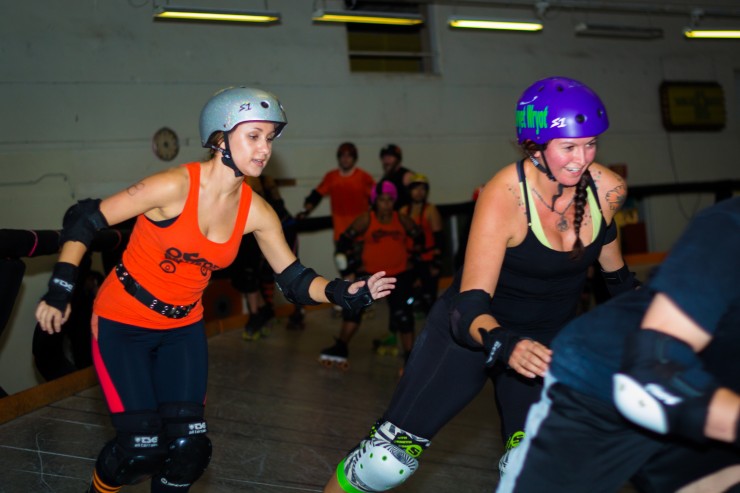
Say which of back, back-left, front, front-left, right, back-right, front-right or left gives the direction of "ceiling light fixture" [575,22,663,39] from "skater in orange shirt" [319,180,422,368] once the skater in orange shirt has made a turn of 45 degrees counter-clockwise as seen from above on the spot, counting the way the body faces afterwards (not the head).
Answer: left

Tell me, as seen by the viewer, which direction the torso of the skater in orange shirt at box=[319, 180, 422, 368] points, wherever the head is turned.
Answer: toward the camera

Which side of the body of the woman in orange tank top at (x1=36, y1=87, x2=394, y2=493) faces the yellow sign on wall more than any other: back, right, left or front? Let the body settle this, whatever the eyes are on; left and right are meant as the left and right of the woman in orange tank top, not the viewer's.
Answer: left

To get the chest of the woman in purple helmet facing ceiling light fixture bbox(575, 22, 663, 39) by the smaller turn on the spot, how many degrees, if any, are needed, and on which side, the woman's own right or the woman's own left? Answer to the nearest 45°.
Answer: approximately 135° to the woman's own left

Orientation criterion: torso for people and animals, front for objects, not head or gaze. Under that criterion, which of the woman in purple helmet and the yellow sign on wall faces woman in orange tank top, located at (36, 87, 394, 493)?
the yellow sign on wall

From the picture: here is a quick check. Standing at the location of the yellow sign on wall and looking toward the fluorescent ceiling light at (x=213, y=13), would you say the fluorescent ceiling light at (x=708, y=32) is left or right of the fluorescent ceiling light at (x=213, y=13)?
left

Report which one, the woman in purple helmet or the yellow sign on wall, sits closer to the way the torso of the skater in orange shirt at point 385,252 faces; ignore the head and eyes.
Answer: the woman in purple helmet

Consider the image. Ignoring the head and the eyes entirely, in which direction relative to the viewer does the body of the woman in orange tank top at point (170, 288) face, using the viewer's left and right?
facing the viewer and to the right of the viewer

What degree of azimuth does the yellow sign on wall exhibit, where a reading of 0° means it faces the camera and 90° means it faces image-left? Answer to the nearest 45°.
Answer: approximately 0°

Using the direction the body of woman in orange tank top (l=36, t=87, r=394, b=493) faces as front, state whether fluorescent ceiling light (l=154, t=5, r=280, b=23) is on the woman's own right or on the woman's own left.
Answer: on the woman's own left

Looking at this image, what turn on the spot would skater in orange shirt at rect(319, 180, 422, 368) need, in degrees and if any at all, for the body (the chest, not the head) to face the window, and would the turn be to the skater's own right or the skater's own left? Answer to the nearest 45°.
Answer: approximately 180°
